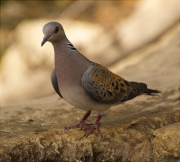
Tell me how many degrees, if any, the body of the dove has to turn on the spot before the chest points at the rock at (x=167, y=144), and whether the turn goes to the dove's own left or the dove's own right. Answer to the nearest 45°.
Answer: approximately 135° to the dove's own left

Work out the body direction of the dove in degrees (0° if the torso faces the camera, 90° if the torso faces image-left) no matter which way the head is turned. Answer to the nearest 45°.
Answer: approximately 45°
